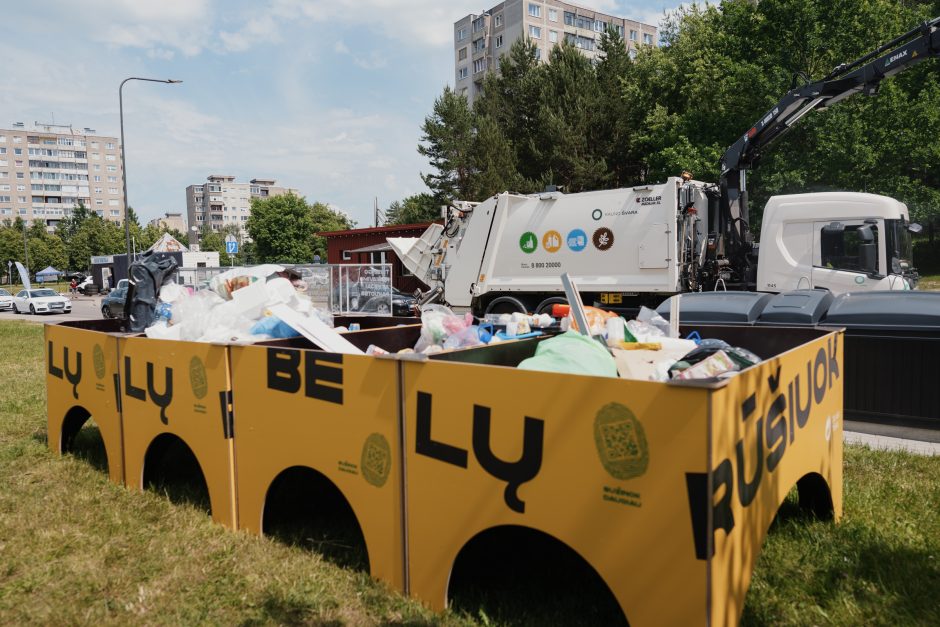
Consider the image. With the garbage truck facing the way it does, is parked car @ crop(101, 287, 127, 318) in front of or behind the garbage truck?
behind

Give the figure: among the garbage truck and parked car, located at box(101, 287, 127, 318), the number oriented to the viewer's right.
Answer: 1

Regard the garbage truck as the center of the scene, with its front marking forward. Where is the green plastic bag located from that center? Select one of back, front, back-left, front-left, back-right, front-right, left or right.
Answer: right

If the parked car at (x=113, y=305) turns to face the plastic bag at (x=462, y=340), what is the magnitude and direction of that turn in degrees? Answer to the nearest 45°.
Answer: approximately 45° to its left

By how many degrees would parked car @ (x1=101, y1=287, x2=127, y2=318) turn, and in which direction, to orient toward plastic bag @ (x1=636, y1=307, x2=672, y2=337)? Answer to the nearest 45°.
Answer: approximately 45° to its left

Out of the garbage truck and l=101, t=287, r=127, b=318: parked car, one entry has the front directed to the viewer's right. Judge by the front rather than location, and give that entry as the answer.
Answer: the garbage truck

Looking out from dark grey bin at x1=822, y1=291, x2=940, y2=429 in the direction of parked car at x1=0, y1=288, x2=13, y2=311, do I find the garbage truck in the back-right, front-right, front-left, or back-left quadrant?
front-right

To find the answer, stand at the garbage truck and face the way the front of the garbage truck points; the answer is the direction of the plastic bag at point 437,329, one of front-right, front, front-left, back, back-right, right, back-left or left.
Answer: right

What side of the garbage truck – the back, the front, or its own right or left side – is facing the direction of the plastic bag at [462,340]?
right

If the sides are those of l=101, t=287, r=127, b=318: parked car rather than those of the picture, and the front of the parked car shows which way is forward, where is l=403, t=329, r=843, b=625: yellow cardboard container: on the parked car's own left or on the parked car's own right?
on the parked car's own left

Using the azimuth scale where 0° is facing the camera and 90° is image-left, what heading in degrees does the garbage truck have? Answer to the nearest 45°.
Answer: approximately 270°

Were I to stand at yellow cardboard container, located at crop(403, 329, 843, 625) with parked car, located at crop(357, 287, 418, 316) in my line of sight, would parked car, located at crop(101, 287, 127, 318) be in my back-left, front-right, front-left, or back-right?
front-left

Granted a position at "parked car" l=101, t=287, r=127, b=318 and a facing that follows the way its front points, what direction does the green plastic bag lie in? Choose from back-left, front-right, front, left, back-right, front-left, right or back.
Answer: front-left

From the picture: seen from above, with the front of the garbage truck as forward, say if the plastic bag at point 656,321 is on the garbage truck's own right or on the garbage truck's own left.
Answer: on the garbage truck's own right

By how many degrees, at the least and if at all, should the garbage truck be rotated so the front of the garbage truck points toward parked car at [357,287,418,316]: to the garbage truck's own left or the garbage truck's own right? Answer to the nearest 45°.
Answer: approximately 135° to the garbage truck's own left
